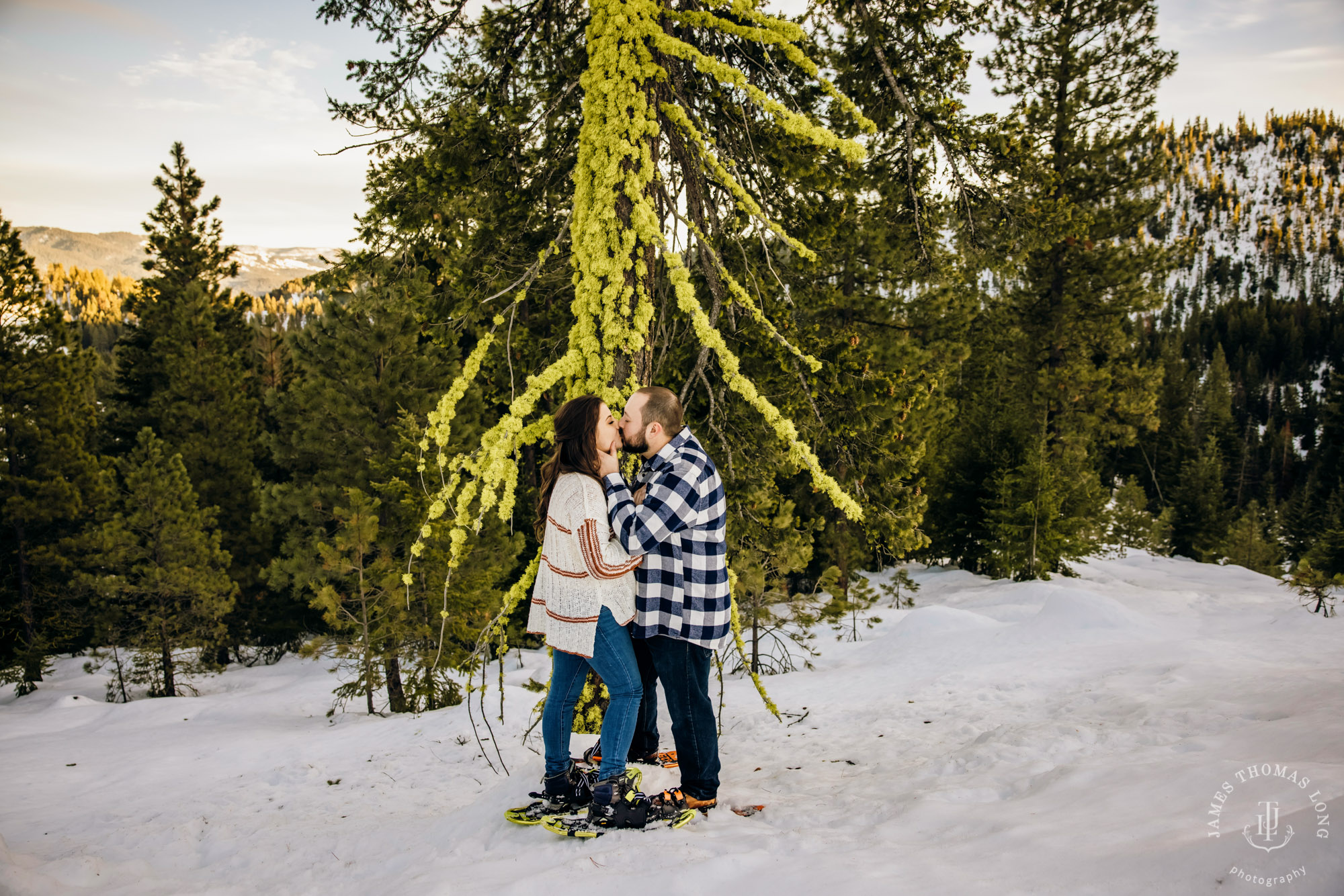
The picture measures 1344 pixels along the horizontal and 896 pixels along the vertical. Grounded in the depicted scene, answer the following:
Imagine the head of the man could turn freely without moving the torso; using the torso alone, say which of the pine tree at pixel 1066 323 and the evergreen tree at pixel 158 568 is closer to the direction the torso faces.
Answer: the evergreen tree

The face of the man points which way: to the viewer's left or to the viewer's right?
to the viewer's left

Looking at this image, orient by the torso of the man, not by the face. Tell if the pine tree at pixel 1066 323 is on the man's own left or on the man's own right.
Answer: on the man's own right

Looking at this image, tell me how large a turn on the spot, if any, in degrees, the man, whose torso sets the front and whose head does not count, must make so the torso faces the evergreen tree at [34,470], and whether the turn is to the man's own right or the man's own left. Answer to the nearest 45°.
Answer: approximately 45° to the man's own right

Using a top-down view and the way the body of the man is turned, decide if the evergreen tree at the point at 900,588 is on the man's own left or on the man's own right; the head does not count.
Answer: on the man's own right

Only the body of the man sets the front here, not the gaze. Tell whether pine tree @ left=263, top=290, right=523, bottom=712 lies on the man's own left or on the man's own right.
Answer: on the man's own right

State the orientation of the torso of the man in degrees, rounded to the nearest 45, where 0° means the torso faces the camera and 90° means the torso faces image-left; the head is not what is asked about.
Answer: approximately 90°
